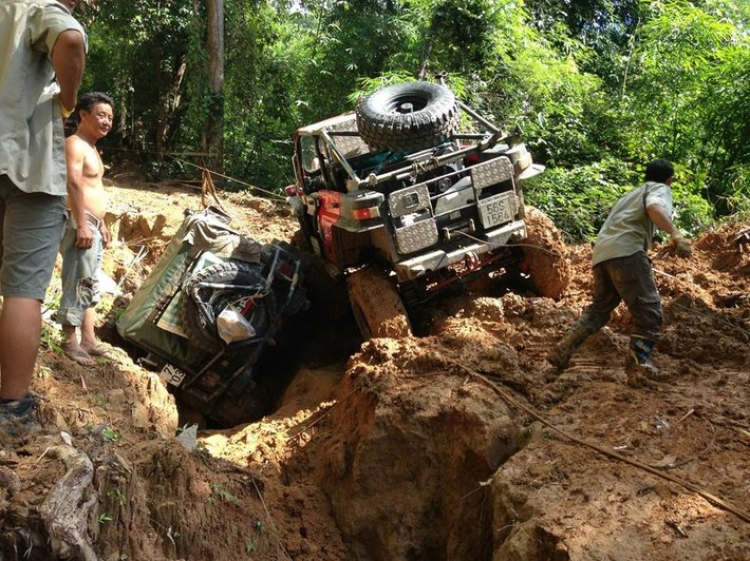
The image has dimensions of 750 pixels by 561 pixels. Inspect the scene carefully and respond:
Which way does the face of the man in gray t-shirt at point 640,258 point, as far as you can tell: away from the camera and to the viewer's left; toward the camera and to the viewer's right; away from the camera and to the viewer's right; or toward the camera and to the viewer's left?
away from the camera and to the viewer's right

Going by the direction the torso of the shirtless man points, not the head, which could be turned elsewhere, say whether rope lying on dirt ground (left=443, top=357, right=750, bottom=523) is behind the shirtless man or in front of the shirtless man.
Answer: in front

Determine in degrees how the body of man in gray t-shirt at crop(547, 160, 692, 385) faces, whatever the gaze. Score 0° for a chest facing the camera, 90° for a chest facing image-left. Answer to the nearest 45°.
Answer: approximately 225°

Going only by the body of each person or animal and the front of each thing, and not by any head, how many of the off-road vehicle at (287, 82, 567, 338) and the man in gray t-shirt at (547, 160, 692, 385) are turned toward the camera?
0

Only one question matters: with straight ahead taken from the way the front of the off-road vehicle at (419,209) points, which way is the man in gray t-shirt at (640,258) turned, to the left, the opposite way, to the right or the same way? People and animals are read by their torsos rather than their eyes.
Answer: to the right

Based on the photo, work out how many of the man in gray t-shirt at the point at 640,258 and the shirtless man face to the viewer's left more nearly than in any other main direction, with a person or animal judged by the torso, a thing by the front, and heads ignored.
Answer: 0

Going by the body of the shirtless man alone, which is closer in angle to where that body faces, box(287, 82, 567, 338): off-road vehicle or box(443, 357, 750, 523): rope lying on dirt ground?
the rope lying on dirt ground

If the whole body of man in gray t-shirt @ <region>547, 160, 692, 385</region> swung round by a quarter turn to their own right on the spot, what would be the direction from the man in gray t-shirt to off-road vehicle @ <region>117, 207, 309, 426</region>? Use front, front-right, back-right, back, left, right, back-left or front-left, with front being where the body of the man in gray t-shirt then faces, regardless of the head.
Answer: back-right

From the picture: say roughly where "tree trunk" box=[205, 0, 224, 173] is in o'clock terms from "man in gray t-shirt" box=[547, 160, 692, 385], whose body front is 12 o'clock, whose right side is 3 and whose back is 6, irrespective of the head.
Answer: The tree trunk is roughly at 9 o'clock from the man in gray t-shirt.

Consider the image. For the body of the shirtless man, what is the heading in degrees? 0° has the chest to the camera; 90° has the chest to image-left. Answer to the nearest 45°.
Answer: approximately 315°

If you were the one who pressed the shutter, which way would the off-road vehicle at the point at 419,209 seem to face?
facing away from the viewer and to the left of the viewer

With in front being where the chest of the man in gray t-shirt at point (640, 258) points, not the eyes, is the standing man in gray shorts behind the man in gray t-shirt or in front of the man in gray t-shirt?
behind

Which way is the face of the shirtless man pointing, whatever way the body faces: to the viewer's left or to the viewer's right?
to the viewer's right
